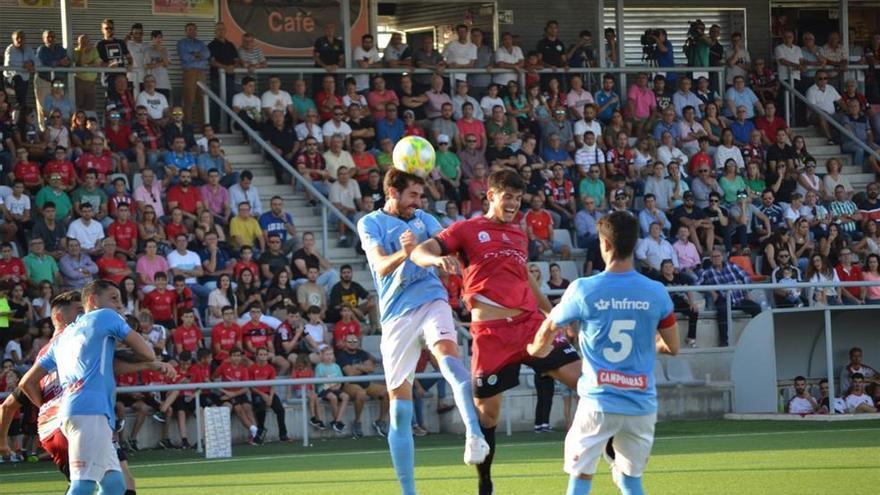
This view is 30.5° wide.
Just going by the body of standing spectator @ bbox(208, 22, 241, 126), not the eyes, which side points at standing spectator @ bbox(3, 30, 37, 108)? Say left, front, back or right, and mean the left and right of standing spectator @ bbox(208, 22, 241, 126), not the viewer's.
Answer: right

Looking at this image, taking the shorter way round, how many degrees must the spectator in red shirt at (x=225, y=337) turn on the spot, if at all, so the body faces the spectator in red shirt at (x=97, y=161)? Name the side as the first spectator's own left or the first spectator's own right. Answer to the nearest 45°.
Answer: approximately 135° to the first spectator's own right

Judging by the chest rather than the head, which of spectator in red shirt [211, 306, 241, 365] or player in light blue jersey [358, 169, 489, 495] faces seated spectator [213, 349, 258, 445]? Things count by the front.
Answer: the spectator in red shirt

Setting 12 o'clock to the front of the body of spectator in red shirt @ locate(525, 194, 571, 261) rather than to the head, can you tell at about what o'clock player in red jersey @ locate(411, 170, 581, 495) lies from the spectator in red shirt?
The player in red jersey is roughly at 12 o'clock from the spectator in red shirt.

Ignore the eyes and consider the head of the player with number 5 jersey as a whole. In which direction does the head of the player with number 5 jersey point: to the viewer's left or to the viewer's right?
to the viewer's left

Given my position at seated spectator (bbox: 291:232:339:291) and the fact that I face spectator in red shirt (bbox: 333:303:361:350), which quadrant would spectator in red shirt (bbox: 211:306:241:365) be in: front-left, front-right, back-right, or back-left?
front-right

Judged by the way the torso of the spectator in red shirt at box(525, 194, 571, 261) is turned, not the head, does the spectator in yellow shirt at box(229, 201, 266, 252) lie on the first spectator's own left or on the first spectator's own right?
on the first spectator's own right

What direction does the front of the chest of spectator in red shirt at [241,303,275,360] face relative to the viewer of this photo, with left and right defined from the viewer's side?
facing the viewer

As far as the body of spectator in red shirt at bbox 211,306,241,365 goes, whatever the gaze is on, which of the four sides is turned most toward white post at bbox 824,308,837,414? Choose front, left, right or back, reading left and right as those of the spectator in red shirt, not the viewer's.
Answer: left

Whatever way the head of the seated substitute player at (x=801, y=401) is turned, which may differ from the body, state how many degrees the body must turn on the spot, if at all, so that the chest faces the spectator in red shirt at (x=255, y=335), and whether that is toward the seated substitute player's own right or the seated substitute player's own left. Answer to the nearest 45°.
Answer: approximately 90° to the seated substitute player's own right

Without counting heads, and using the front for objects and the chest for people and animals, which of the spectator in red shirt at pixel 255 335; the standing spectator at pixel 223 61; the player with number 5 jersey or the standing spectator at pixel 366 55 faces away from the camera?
the player with number 5 jersey

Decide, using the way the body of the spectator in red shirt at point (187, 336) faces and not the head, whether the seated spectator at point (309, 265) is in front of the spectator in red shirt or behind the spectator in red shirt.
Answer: behind

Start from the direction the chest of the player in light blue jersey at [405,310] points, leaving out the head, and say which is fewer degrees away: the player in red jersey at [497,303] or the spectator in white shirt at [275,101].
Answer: the player in red jersey

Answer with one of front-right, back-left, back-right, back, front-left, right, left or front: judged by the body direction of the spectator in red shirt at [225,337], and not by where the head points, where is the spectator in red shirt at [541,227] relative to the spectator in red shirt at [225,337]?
back-left

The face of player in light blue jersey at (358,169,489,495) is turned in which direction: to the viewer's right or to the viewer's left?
to the viewer's right

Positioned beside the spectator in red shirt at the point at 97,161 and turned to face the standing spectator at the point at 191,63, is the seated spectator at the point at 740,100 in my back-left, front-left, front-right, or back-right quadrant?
front-right

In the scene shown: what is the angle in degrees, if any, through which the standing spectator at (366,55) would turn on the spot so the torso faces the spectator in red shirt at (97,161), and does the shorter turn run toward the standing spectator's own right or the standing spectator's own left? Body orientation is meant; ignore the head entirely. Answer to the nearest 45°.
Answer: approximately 45° to the standing spectator's own right

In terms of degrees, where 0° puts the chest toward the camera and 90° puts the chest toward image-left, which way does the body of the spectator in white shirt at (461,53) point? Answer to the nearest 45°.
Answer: approximately 0°

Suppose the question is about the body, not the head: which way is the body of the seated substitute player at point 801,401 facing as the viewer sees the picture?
toward the camera

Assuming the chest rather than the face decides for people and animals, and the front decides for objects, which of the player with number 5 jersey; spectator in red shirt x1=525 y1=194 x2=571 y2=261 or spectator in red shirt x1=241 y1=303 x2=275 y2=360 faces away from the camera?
the player with number 5 jersey
